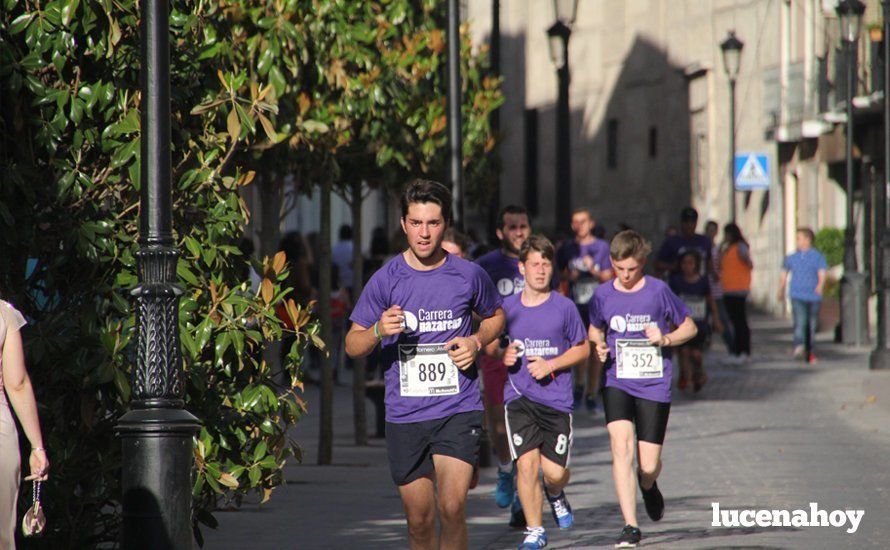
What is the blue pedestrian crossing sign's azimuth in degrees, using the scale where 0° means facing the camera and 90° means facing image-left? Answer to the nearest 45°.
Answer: approximately 0°

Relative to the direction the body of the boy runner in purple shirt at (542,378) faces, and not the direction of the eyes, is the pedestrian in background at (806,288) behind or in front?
behind

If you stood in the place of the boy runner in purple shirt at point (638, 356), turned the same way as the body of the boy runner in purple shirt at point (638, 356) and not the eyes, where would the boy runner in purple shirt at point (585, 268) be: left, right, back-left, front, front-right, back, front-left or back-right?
back

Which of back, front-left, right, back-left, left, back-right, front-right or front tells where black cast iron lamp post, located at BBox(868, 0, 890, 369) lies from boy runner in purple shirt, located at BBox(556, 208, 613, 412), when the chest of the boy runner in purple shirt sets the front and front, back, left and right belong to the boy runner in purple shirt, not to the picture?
back-left

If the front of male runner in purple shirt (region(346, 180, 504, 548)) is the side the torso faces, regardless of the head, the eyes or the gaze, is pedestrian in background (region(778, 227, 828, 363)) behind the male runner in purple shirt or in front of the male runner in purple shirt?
behind

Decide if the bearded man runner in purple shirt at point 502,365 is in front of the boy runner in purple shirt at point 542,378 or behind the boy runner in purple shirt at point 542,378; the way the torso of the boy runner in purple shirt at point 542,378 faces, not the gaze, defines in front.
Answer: behind

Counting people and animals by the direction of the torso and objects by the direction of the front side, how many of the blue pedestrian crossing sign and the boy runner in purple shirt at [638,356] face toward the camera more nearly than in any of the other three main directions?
2

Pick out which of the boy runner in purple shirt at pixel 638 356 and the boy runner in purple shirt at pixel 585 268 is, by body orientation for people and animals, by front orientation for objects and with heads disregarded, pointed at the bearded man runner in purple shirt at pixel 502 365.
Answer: the boy runner in purple shirt at pixel 585 268

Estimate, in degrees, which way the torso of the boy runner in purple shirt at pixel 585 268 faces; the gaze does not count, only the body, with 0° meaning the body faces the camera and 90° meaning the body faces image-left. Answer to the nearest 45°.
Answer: approximately 0°
